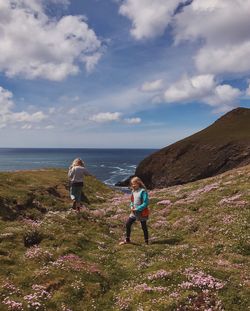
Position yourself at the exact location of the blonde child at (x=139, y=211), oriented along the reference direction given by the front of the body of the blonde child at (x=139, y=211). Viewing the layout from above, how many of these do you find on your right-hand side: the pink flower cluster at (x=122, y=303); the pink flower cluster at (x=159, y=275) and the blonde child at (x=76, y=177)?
1

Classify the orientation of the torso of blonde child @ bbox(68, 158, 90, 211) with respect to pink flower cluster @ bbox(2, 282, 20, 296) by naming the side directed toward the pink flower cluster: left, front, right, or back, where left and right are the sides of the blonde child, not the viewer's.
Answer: back

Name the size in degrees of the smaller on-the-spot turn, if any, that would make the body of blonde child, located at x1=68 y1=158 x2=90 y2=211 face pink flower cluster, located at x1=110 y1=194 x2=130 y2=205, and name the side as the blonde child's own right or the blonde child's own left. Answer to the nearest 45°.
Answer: approximately 45° to the blonde child's own right

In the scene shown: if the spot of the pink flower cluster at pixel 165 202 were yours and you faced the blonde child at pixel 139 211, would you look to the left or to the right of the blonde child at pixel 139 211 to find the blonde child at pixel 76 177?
right

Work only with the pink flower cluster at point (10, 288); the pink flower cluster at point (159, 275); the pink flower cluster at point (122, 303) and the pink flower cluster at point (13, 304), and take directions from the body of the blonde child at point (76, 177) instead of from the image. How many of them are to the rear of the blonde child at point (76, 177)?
4

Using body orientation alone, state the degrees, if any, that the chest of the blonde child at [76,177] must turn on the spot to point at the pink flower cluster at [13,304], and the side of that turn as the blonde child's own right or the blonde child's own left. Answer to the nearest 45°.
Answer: approximately 180°

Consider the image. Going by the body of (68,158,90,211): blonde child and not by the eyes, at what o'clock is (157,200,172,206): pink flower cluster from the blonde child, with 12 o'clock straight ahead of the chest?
The pink flower cluster is roughly at 2 o'clock from the blonde child.

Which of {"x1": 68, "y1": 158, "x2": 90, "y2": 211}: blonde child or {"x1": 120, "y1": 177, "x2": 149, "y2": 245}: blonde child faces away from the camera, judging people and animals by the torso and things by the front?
{"x1": 68, "y1": 158, "x2": 90, "y2": 211}: blonde child

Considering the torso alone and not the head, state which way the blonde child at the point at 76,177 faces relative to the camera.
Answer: away from the camera

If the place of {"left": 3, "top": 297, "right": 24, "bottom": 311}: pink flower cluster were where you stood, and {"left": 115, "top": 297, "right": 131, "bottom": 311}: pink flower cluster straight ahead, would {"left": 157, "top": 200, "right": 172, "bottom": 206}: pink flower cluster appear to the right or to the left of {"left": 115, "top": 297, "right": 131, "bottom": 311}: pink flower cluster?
left

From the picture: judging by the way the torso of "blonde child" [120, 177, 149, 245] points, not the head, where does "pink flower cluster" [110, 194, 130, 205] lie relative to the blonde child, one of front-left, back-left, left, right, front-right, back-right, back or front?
back-right

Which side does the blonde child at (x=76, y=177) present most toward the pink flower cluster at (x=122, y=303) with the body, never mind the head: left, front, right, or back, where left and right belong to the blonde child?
back
